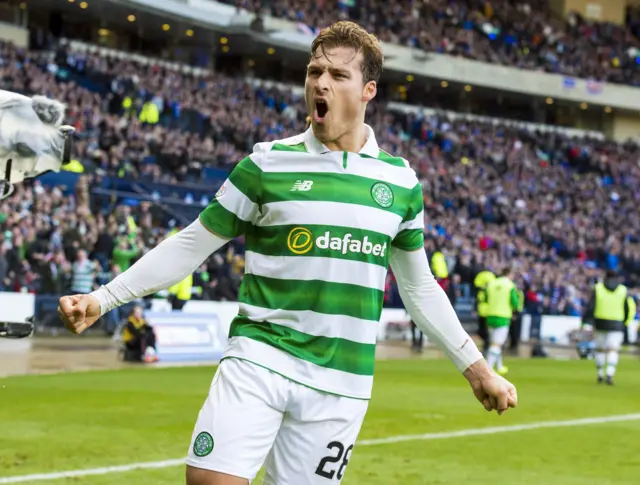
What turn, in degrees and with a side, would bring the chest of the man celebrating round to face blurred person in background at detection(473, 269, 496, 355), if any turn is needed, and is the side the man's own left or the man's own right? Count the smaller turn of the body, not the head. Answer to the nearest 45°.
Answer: approximately 180°

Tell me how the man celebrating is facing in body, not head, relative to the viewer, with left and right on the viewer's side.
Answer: facing the viewer

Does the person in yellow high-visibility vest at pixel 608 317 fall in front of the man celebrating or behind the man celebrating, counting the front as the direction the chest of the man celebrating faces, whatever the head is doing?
behind

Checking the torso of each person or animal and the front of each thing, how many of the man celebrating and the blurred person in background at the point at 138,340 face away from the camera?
0

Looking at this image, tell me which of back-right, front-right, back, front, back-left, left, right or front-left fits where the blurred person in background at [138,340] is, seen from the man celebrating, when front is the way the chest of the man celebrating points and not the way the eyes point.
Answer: back

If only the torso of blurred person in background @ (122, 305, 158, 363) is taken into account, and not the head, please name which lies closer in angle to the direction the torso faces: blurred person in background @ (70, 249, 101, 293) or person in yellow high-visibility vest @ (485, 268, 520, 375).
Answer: the person in yellow high-visibility vest

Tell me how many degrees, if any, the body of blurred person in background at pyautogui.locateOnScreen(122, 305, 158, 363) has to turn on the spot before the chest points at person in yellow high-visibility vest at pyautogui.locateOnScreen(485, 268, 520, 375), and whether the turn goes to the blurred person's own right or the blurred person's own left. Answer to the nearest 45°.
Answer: approximately 45° to the blurred person's own left

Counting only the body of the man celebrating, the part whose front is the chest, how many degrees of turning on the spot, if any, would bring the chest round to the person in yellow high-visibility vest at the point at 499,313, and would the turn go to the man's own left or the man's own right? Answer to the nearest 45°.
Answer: approximately 180°
